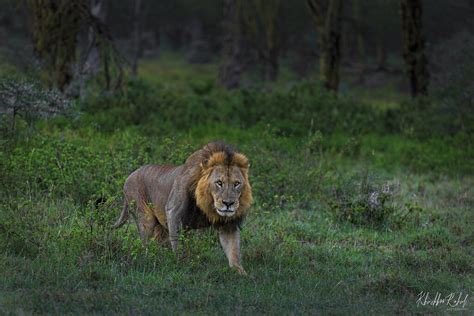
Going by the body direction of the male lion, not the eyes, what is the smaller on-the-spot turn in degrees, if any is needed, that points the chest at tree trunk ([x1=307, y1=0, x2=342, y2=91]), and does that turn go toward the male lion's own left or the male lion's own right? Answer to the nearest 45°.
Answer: approximately 135° to the male lion's own left

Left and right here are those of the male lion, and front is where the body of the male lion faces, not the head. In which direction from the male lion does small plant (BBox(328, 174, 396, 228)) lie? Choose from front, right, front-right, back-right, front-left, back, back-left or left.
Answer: left

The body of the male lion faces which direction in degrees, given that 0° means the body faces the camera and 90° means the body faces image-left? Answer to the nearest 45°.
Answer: approximately 315°

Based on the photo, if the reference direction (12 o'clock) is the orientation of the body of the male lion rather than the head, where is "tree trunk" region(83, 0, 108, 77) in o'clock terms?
The tree trunk is roughly at 7 o'clock from the male lion.

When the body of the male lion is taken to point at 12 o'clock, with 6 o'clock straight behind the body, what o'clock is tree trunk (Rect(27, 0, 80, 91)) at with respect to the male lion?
The tree trunk is roughly at 7 o'clock from the male lion.
